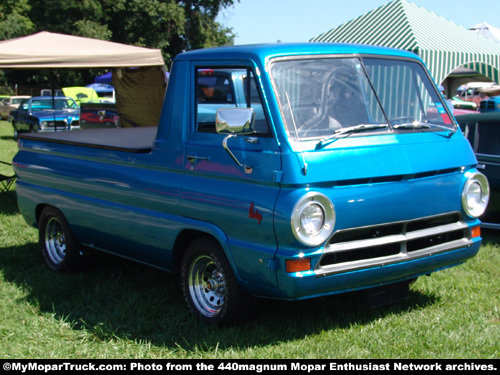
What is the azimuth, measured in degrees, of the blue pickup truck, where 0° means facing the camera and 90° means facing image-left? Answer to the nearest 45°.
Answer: approximately 315°

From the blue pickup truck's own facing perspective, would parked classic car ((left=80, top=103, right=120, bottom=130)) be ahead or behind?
behind

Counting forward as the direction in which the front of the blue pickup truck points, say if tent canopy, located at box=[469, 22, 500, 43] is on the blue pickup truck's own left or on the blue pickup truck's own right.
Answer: on the blue pickup truck's own left
